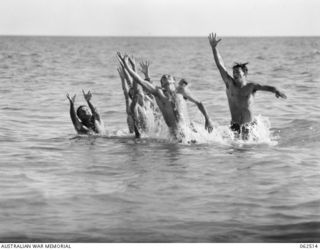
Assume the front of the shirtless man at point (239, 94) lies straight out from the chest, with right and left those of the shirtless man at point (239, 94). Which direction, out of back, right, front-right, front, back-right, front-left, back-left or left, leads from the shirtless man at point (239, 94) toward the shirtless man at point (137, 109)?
right

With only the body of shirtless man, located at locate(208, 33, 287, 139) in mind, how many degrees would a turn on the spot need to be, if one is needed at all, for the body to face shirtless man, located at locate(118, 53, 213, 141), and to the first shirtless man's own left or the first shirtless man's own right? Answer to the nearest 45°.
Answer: approximately 90° to the first shirtless man's own right

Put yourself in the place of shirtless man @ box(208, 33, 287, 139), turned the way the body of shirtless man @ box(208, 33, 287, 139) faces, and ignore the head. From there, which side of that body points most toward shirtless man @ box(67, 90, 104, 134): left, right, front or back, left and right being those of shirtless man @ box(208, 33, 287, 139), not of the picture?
right

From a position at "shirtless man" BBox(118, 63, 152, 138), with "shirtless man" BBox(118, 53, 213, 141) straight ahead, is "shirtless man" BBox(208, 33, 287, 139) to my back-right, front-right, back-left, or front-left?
front-left

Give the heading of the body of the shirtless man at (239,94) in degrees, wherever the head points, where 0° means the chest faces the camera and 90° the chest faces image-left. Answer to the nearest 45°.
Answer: approximately 0°

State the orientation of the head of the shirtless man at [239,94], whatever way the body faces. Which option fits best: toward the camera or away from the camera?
toward the camera
